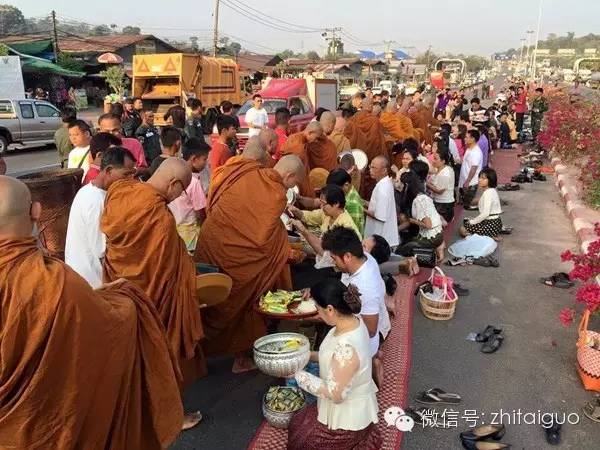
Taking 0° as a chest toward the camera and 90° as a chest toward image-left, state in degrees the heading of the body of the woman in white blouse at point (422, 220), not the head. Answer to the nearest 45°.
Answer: approximately 90°

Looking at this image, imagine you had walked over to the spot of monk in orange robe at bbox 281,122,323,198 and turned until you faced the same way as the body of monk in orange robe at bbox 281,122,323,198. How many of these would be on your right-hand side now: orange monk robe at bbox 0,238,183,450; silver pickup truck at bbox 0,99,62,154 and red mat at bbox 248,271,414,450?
2

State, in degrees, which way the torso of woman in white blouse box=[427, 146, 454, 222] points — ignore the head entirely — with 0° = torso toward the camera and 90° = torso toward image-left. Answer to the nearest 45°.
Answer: approximately 90°

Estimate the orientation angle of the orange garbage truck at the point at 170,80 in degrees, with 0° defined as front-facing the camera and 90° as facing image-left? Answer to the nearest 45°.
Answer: approximately 225°

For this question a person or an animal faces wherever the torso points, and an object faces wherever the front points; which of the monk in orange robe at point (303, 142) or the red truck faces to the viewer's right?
the monk in orange robe

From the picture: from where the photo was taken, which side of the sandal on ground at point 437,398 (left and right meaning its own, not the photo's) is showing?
left

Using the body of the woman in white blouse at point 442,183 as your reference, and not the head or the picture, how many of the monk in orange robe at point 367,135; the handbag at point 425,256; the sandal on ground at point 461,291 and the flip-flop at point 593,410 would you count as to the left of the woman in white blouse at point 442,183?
3

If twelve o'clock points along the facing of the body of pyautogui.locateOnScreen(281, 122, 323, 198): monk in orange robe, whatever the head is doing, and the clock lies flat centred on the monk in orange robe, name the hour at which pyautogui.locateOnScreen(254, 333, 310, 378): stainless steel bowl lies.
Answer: The stainless steel bowl is roughly at 3 o'clock from the monk in orange robe.

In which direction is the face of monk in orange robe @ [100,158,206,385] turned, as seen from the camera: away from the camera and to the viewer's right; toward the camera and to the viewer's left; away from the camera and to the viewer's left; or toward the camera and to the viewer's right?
away from the camera and to the viewer's right

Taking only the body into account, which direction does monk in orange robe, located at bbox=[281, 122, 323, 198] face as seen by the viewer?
to the viewer's right

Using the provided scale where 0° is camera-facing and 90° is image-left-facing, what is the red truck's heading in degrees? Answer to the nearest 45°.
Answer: approximately 45°
